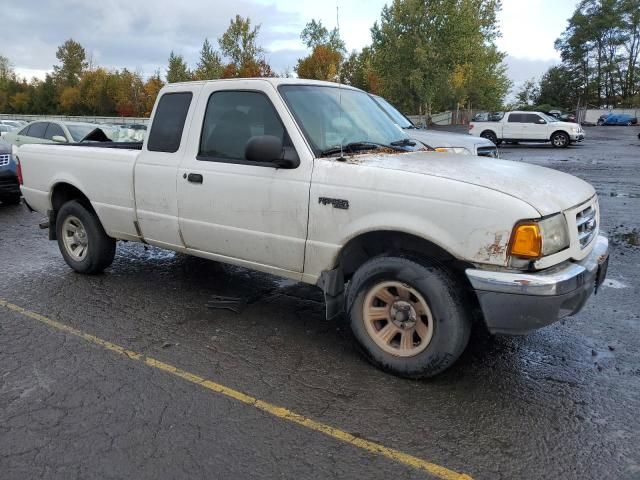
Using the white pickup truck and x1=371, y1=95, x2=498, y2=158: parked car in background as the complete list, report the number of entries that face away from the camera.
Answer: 0

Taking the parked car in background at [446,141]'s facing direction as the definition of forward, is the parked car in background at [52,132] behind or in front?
behind

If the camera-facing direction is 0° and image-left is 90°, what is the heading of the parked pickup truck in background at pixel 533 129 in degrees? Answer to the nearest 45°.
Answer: approximately 270°

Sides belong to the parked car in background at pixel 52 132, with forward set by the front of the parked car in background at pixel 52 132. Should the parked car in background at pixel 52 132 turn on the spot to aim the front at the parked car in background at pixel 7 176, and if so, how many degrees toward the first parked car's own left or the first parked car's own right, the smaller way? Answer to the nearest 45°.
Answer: approximately 45° to the first parked car's own right

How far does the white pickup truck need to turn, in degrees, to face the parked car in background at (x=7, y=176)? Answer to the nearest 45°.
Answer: approximately 180°

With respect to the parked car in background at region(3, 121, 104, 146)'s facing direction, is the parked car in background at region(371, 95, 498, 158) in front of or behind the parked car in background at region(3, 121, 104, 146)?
in front

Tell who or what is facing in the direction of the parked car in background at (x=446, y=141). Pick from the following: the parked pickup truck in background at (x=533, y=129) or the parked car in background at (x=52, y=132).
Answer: the parked car in background at (x=52, y=132)

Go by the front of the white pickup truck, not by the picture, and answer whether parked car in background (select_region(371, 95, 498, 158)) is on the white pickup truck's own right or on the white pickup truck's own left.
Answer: on the white pickup truck's own left

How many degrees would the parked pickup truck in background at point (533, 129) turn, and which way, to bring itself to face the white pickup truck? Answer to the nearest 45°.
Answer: approximately 90° to its right

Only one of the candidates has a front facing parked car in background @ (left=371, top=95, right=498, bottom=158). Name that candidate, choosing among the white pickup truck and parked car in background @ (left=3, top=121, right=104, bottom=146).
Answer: parked car in background @ (left=3, top=121, right=104, bottom=146)

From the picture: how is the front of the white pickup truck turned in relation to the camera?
facing the viewer and to the right of the viewer

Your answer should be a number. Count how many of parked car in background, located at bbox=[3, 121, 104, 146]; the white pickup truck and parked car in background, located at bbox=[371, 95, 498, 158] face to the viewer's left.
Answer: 0

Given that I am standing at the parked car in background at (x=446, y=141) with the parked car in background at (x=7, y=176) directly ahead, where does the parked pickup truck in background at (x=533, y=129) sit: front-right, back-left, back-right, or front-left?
back-right

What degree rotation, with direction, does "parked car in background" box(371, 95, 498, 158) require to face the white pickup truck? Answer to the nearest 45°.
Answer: approximately 45° to its right

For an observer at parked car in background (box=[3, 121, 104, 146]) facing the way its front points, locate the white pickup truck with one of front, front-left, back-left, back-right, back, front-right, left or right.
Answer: front-right

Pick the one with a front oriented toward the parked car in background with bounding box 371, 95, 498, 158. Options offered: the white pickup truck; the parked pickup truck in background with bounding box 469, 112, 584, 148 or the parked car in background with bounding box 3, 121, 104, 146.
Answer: the parked car in background with bounding box 3, 121, 104, 146
